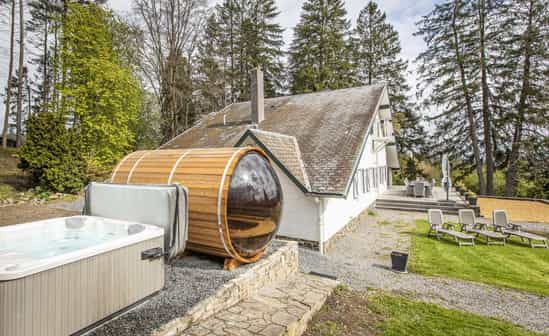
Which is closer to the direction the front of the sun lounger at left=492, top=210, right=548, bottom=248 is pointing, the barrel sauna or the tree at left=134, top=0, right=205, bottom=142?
the barrel sauna

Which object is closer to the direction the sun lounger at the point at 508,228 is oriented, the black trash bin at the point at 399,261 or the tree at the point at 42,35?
the black trash bin

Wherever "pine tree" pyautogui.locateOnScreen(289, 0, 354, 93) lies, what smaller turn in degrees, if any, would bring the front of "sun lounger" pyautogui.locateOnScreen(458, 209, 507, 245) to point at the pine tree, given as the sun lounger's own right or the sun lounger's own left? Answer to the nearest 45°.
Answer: approximately 180°

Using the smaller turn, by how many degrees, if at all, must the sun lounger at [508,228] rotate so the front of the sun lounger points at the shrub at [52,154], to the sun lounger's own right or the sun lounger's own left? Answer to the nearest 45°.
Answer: approximately 90° to the sun lounger's own right

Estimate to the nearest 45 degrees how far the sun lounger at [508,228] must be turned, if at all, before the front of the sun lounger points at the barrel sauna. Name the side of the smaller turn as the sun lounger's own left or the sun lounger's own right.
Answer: approximately 45° to the sun lounger's own right

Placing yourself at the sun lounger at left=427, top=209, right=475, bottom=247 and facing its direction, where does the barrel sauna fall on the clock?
The barrel sauna is roughly at 2 o'clock from the sun lounger.

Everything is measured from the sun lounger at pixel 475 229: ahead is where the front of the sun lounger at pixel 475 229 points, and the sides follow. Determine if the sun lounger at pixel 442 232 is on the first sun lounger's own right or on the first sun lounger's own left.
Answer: on the first sun lounger's own right
